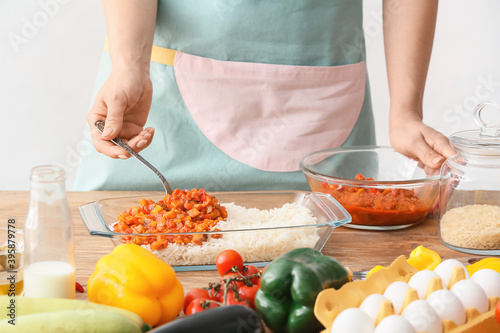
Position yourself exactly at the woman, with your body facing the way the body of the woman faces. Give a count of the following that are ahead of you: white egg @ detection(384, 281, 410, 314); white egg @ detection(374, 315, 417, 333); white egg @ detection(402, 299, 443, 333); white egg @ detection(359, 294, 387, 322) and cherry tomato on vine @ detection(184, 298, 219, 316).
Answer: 5

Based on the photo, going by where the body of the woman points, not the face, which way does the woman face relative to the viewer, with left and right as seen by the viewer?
facing the viewer

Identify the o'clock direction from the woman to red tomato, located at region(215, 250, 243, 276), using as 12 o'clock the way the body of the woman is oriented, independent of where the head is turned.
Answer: The red tomato is roughly at 12 o'clock from the woman.

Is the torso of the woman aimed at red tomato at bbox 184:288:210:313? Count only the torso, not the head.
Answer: yes

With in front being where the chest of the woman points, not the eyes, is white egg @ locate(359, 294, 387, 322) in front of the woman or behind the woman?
in front

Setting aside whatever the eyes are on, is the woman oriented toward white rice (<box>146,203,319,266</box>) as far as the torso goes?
yes

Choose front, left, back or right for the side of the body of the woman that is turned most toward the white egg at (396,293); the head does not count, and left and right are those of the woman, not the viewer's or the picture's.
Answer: front

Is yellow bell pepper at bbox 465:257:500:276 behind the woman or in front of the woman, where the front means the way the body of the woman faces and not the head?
in front

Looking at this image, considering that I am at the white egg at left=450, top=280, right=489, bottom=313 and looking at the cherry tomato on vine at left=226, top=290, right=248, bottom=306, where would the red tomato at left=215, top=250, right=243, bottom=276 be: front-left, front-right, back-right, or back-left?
front-right

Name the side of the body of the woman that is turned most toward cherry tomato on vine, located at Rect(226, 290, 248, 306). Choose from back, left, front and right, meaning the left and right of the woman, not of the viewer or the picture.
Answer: front

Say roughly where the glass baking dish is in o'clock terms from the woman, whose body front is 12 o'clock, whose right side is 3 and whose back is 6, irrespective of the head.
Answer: The glass baking dish is roughly at 12 o'clock from the woman.

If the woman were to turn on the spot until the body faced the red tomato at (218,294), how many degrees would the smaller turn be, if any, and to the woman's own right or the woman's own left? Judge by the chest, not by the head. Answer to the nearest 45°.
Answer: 0° — they already face it

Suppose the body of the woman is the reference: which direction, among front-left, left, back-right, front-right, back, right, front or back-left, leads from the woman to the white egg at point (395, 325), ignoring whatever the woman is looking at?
front

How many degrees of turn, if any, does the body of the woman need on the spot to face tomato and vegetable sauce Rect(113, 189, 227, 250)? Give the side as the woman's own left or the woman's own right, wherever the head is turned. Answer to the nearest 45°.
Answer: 0° — they already face it

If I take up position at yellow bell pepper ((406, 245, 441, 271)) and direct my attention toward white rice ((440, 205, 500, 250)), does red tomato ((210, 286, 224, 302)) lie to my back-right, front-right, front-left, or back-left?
back-left

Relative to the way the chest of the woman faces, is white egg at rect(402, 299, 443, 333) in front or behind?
in front

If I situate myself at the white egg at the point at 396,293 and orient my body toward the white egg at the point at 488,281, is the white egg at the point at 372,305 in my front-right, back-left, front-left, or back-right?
back-right
